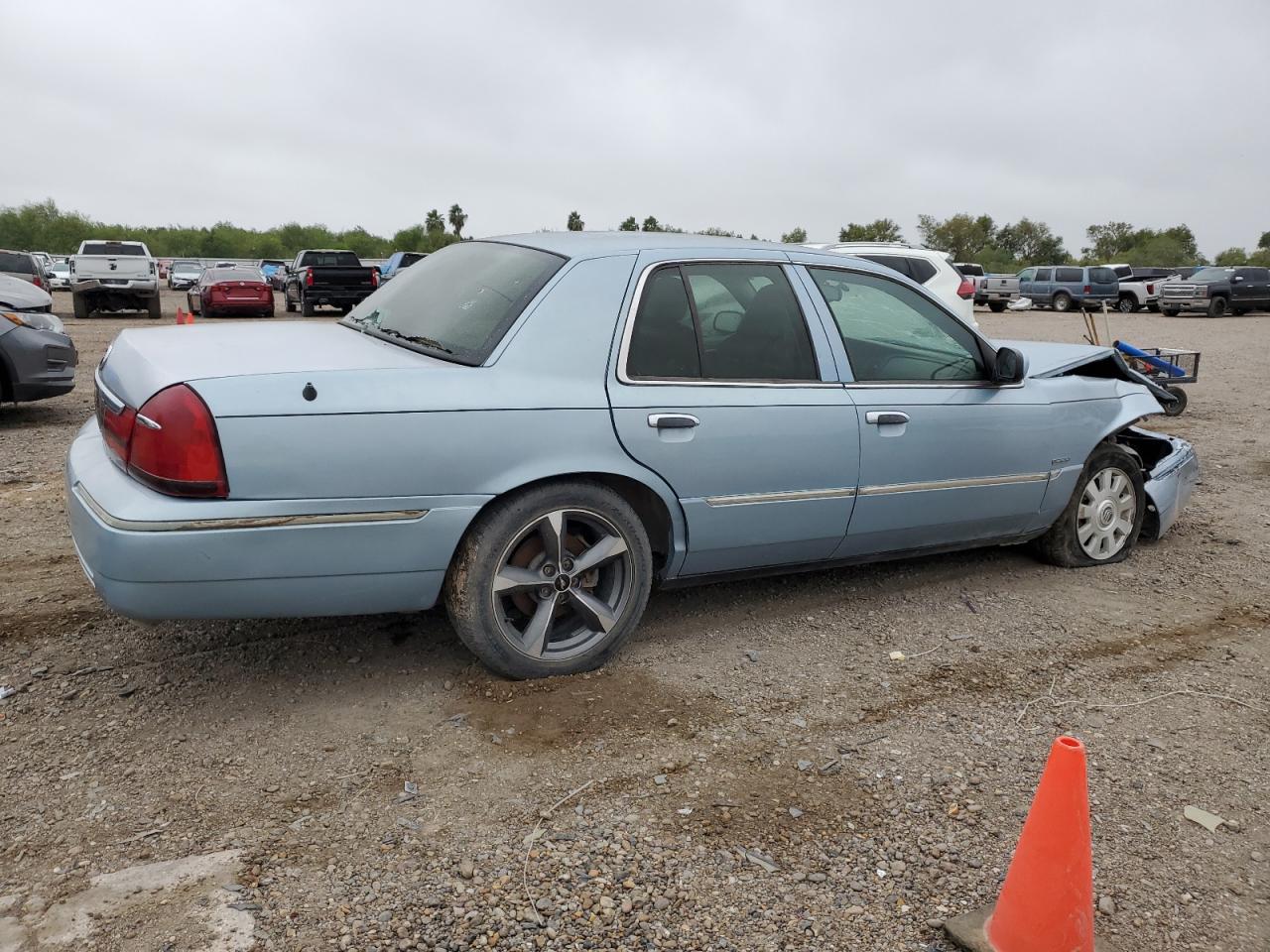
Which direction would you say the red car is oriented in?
away from the camera

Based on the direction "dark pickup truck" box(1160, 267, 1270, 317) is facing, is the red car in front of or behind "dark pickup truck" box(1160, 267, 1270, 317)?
in front

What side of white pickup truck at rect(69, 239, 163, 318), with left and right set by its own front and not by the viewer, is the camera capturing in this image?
back

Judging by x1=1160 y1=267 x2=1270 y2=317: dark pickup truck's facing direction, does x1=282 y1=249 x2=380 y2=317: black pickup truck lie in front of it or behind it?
in front

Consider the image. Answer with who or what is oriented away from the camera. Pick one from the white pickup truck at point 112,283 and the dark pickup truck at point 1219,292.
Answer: the white pickup truck

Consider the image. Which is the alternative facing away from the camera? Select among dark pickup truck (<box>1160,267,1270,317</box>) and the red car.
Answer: the red car

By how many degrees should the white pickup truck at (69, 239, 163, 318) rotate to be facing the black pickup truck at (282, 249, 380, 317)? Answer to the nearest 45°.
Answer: approximately 90° to its right

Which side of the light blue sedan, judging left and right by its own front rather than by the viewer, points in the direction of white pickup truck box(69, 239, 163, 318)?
left

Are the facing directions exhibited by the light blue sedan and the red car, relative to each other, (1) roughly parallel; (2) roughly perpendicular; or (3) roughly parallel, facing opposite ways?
roughly perpendicular

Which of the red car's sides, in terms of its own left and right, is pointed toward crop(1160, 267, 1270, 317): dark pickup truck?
right

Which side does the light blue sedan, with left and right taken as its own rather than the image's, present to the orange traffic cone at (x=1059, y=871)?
right

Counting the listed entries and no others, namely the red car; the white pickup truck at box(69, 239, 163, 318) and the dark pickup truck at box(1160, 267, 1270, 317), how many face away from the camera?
2

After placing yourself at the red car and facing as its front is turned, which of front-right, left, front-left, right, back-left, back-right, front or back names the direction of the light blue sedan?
back

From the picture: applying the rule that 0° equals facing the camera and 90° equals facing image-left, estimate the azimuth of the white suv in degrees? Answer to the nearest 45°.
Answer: approximately 135°

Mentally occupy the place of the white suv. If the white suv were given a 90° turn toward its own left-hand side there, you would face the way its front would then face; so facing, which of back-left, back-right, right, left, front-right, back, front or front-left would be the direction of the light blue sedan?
front-left

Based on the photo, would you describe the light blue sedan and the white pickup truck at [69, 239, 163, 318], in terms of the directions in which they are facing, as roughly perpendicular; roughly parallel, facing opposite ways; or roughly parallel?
roughly perpendicular

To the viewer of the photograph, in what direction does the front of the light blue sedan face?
facing away from the viewer and to the right of the viewer
